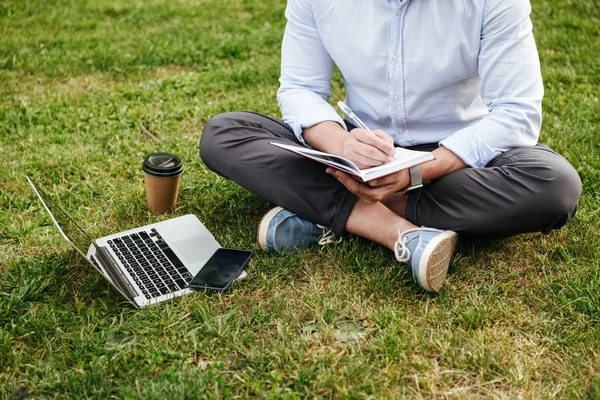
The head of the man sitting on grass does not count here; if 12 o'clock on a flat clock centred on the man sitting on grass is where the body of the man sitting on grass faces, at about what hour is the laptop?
The laptop is roughly at 2 o'clock from the man sitting on grass.

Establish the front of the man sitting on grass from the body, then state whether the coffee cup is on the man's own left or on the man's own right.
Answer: on the man's own right

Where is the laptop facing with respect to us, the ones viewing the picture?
facing away from the viewer and to the right of the viewer

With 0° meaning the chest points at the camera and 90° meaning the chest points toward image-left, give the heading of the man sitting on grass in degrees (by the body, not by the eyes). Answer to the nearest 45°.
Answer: approximately 0°

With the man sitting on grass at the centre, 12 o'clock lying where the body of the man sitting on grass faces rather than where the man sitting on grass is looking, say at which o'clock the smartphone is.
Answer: The smartphone is roughly at 2 o'clock from the man sitting on grass.

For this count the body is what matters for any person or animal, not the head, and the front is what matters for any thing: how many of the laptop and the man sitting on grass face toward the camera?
1

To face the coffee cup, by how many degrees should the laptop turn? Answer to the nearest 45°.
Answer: approximately 45° to its left

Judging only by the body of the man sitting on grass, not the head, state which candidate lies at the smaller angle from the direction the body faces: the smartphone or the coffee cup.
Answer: the smartphone
